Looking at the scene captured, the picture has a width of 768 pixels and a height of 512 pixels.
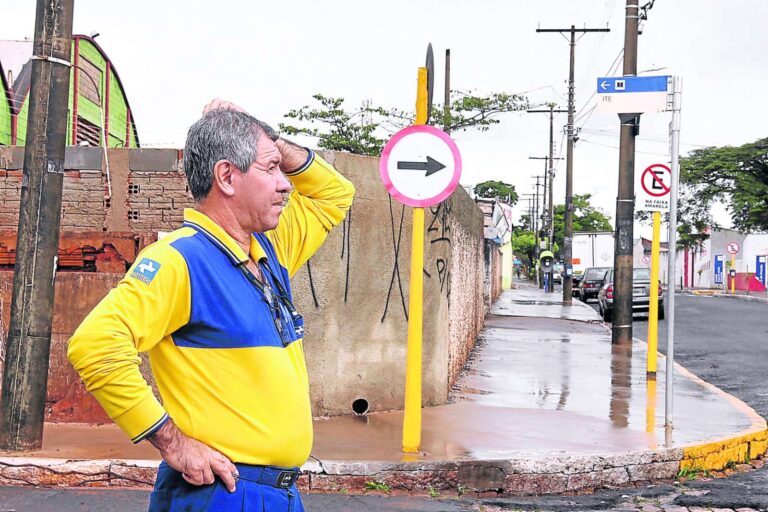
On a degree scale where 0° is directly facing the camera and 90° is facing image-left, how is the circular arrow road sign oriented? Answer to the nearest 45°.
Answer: approximately 0°

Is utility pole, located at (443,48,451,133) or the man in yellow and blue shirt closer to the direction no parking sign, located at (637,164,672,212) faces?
the man in yellow and blue shirt

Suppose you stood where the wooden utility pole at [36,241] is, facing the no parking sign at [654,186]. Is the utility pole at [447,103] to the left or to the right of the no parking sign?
left

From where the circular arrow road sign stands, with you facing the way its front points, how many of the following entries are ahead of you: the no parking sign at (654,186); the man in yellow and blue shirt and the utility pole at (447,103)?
1

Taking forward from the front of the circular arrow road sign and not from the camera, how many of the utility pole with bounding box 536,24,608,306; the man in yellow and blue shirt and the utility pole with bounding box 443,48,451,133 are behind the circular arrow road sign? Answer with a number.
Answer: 2

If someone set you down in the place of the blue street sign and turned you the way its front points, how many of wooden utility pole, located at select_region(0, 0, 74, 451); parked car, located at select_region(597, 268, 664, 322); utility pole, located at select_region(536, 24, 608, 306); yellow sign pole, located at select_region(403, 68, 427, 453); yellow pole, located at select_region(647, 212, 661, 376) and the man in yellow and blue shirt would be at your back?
3

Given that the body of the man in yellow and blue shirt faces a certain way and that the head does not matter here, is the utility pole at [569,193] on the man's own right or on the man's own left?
on the man's own left

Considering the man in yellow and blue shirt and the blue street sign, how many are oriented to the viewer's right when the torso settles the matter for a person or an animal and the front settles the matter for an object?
1
